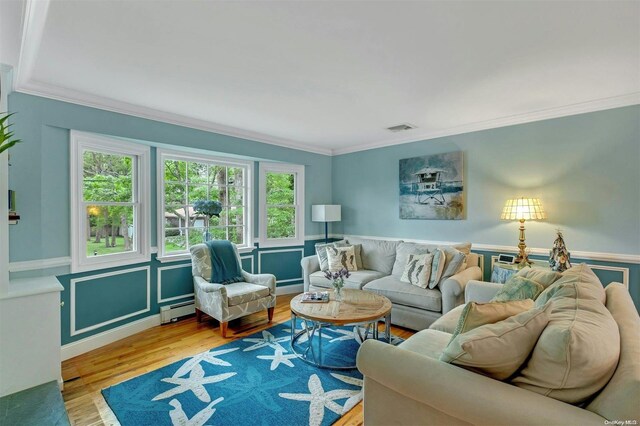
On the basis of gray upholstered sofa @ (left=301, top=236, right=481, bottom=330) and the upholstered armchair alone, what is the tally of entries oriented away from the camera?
0

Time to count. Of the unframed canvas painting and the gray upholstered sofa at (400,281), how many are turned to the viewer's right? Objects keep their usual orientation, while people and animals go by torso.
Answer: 0

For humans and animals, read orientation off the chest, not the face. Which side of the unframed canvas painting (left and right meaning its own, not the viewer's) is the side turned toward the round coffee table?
front

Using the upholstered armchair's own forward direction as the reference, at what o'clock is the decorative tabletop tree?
The decorative tabletop tree is roughly at 11 o'clock from the upholstered armchair.

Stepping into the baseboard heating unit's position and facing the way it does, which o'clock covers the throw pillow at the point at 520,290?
The throw pillow is roughly at 12 o'clock from the baseboard heating unit.

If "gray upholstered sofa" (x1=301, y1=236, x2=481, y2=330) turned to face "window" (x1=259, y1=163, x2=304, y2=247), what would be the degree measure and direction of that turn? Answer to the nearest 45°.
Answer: approximately 90° to its right

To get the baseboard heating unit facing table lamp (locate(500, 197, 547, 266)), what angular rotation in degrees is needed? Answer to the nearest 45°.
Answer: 0° — it already faces it

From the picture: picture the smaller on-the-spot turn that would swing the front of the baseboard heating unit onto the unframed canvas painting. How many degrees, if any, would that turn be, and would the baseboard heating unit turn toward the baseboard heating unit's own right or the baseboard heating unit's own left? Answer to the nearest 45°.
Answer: approximately 45° to the baseboard heating unit's own left

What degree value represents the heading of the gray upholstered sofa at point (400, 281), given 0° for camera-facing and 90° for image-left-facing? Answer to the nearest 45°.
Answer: approximately 45°

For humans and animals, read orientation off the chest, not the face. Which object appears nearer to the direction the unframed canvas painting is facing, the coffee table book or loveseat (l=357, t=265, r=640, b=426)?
the coffee table book

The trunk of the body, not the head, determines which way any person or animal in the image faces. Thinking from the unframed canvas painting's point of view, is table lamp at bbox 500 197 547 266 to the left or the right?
on its left

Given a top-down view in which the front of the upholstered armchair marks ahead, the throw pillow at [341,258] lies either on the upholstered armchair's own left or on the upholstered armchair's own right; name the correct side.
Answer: on the upholstered armchair's own left

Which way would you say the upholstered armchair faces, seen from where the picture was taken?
facing the viewer and to the right of the viewer

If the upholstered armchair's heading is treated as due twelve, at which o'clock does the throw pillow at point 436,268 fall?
The throw pillow is roughly at 11 o'clock from the upholstered armchair.
